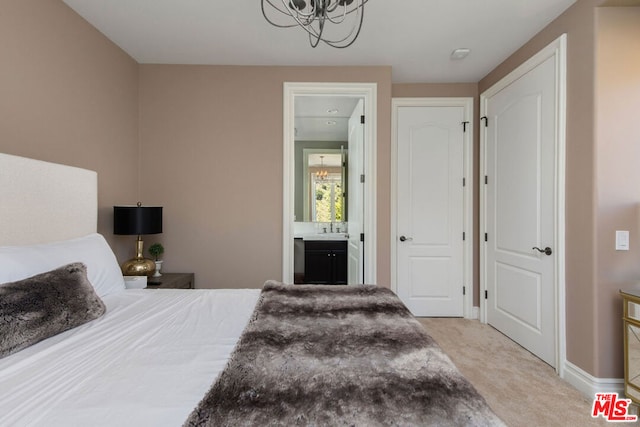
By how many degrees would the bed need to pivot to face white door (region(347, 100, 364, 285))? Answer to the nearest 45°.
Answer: approximately 45° to its left

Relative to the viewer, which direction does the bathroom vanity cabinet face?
toward the camera

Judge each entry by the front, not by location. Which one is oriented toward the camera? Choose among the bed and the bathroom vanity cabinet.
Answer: the bathroom vanity cabinet

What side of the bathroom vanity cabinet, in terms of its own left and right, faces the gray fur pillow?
front

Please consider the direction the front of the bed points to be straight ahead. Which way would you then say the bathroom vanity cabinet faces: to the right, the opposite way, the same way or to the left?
to the right

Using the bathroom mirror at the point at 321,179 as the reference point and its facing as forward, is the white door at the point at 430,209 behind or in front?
in front

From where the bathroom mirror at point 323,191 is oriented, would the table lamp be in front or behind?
in front

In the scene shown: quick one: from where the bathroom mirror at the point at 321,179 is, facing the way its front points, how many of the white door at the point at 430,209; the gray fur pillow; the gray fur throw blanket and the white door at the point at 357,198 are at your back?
0

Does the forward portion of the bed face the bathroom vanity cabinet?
no

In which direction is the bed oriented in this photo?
to the viewer's right

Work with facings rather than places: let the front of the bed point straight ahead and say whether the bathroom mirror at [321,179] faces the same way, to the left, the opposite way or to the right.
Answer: to the right

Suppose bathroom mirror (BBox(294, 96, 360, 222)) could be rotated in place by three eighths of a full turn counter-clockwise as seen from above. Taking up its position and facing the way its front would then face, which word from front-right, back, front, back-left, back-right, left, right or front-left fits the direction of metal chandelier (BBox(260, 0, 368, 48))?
back-right

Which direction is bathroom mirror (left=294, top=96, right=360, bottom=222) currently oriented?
toward the camera
